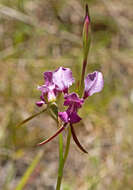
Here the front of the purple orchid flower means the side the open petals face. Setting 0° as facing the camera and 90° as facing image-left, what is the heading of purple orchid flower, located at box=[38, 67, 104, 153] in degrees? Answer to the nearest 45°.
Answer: approximately 0°
